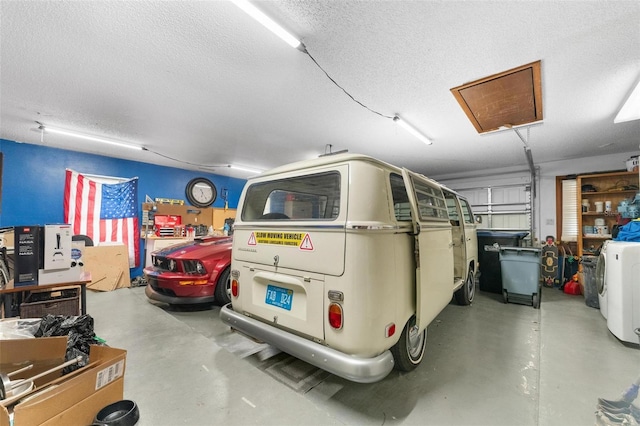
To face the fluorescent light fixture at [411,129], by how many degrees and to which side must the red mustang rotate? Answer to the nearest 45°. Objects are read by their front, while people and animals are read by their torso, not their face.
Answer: approximately 135° to its left

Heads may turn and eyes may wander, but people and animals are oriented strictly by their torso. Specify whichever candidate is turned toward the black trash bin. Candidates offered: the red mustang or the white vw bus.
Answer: the white vw bus

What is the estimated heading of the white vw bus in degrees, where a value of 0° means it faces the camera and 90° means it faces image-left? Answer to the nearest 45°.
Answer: approximately 225°

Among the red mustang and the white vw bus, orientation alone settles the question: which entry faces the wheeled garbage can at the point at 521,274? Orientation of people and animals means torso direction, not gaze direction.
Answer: the white vw bus

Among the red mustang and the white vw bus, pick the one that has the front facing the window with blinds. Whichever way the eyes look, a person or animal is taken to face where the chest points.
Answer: the white vw bus

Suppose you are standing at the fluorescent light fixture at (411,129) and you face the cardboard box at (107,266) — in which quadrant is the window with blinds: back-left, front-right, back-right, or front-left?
back-right

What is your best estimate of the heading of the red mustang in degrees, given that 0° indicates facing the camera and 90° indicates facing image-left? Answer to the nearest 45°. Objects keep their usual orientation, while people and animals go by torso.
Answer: approximately 45°

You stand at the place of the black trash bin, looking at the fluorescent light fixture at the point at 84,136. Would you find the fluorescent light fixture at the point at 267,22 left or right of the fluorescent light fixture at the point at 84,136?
left
